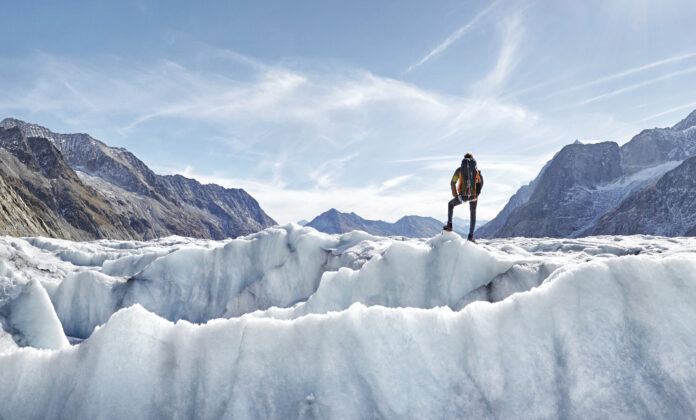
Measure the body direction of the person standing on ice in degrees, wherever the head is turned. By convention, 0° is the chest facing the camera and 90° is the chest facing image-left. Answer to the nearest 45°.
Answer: approximately 180°
